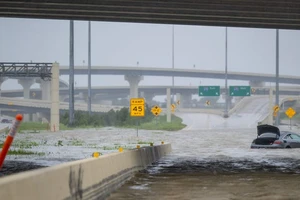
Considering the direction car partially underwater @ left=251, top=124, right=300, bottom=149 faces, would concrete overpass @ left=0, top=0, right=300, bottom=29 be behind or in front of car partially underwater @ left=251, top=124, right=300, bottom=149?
behind
